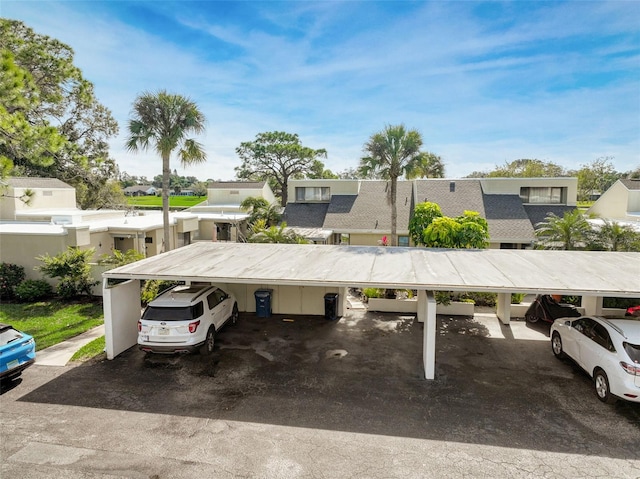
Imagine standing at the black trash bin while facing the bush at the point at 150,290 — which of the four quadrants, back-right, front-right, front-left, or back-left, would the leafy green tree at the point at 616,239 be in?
back-right

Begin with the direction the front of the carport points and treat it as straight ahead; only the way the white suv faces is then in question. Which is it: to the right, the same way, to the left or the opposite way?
the opposite way

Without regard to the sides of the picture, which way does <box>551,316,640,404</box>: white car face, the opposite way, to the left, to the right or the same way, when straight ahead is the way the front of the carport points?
the opposite way

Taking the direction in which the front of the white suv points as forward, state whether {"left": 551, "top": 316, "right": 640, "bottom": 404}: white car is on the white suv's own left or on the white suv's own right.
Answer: on the white suv's own right

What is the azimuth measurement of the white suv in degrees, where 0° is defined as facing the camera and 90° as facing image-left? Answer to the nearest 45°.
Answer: approximately 225°

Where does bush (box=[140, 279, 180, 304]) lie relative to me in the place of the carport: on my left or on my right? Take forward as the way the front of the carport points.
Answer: on my right

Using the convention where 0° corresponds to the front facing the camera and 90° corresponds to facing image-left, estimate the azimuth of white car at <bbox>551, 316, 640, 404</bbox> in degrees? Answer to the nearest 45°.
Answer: approximately 135°

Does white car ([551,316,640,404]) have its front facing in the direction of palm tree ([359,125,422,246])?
yes

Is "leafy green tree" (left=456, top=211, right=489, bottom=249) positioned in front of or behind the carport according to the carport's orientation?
behind
